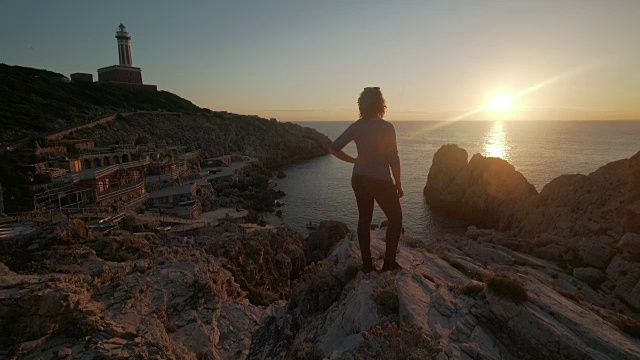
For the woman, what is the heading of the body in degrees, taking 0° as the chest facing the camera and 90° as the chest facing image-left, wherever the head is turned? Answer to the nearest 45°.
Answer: approximately 180°

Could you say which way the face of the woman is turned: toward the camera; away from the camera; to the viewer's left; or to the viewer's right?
away from the camera

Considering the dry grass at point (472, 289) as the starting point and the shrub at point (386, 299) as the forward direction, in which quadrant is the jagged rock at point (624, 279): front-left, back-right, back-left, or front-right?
back-right

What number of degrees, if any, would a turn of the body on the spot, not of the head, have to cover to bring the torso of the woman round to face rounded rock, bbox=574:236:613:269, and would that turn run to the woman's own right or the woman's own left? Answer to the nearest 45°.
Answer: approximately 45° to the woman's own right

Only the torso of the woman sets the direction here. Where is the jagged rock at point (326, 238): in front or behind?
in front

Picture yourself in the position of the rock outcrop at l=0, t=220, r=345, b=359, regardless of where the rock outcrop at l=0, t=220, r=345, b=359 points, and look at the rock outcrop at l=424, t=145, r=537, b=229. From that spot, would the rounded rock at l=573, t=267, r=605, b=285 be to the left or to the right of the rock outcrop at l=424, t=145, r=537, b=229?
right

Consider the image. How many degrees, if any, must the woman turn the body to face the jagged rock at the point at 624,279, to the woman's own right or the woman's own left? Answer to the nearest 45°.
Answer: approximately 45° to the woman's own right

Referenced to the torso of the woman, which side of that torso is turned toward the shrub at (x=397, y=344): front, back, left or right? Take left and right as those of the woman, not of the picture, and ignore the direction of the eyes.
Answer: back

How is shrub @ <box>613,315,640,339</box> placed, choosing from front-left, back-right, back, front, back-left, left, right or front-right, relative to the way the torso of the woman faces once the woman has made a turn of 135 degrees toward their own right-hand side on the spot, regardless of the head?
front-left

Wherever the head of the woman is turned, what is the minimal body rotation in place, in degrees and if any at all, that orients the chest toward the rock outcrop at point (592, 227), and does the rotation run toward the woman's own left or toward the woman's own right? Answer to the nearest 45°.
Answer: approximately 45° to the woman's own right

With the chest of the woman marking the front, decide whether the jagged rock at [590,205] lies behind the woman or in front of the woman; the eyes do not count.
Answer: in front
